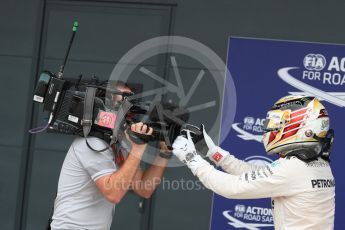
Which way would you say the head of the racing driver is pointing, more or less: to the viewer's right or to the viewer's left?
to the viewer's left

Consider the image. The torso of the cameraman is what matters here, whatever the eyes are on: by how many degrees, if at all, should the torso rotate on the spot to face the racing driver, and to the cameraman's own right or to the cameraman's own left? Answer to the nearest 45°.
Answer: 0° — they already face them

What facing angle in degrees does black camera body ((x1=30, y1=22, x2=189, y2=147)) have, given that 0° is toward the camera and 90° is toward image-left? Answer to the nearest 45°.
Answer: approximately 270°

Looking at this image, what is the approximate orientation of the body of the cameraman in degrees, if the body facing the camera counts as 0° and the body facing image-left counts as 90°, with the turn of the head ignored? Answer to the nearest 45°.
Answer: approximately 270°

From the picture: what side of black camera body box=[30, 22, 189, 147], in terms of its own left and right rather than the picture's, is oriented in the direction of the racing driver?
front
